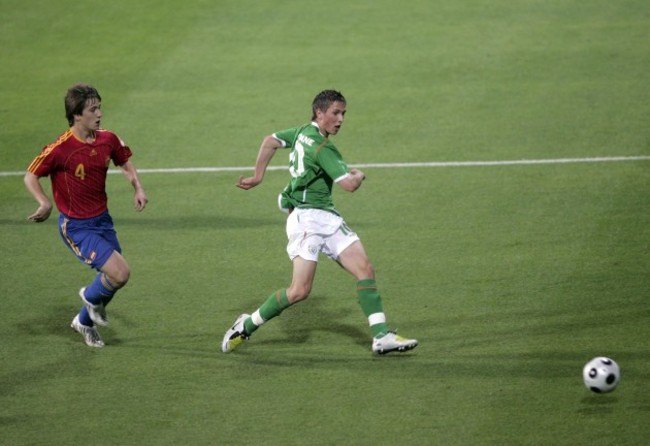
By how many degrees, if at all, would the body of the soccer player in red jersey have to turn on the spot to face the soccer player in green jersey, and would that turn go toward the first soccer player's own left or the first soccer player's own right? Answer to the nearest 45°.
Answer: approximately 45° to the first soccer player's own left

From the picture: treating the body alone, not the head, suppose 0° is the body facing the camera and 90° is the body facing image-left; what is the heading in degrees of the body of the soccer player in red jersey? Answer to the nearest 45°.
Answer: approximately 315°

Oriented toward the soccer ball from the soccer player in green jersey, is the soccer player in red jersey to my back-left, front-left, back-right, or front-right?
back-right

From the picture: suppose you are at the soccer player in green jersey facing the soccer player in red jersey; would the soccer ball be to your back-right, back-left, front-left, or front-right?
back-left

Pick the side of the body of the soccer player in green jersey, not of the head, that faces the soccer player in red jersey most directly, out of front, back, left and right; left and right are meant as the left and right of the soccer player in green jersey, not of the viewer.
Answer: back

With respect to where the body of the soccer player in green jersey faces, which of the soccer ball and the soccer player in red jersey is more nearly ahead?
the soccer ball

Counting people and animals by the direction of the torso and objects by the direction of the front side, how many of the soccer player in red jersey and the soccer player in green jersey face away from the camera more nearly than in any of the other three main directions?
0

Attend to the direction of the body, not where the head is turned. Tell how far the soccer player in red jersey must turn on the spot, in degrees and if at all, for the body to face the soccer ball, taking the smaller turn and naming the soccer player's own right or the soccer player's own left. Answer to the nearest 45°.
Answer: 0° — they already face it

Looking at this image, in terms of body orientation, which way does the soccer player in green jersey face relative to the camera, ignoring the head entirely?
to the viewer's right

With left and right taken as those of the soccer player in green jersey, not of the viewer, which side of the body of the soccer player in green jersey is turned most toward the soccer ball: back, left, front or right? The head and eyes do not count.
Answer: front
